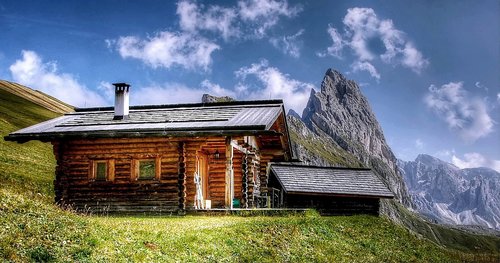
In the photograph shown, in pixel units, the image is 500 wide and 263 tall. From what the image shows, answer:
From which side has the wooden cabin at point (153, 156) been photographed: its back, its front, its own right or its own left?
front
